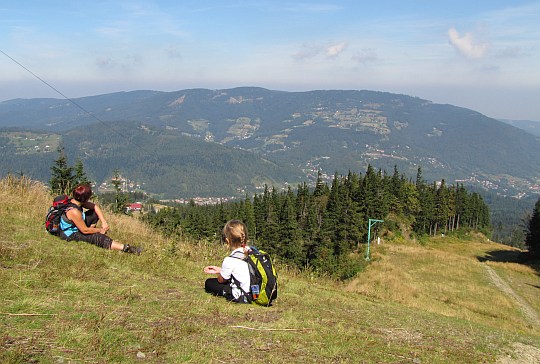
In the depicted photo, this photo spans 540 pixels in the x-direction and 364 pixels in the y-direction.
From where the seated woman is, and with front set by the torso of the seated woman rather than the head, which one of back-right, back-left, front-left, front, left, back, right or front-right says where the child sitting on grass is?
front-right

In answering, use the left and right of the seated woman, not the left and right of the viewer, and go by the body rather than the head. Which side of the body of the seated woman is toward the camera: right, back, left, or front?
right
